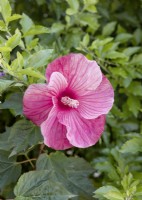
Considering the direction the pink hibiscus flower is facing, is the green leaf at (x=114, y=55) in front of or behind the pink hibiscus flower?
behind

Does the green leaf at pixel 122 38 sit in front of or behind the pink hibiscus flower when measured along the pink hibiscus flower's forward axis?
behind

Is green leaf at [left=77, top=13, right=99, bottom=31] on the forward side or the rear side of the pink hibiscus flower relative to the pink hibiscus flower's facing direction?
on the rear side

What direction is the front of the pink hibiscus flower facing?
toward the camera
